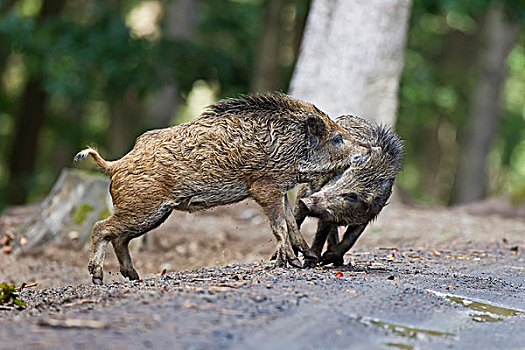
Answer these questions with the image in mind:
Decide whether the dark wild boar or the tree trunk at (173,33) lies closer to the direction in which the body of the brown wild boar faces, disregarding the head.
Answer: the dark wild boar

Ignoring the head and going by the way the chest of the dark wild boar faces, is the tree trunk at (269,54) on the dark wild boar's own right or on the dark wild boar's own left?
on the dark wild boar's own right

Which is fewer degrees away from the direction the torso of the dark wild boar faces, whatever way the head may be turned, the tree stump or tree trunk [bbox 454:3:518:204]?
the tree stump

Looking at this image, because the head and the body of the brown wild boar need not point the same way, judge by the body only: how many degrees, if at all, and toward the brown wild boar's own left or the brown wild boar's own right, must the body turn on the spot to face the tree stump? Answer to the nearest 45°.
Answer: approximately 135° to the brown wild boar's own left

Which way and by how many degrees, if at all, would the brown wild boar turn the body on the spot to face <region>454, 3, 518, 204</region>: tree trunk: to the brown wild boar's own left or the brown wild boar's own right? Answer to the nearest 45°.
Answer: approximately 45° to the brown wild boar's own left

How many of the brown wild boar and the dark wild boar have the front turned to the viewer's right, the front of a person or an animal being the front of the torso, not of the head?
1

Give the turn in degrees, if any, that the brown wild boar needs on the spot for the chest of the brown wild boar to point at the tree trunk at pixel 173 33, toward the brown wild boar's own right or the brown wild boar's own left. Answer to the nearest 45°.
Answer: approximately 90° to the brown wild boar's own left

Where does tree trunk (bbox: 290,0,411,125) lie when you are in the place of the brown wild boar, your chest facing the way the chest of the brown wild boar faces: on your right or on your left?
on your left

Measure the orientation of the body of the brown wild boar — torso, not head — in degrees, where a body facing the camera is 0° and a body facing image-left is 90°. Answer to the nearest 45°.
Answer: approximately 270°

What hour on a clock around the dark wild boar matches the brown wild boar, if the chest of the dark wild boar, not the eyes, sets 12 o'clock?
The brown wild boar is roughly at 1 o'clock from the dark wild boar.

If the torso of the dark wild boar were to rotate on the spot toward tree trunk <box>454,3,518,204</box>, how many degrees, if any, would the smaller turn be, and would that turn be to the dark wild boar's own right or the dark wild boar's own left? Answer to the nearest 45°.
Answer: approximately 135° to the dark wild boar's own right

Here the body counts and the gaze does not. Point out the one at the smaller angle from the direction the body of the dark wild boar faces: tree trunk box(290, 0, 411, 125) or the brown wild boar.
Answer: the brown wild boar
